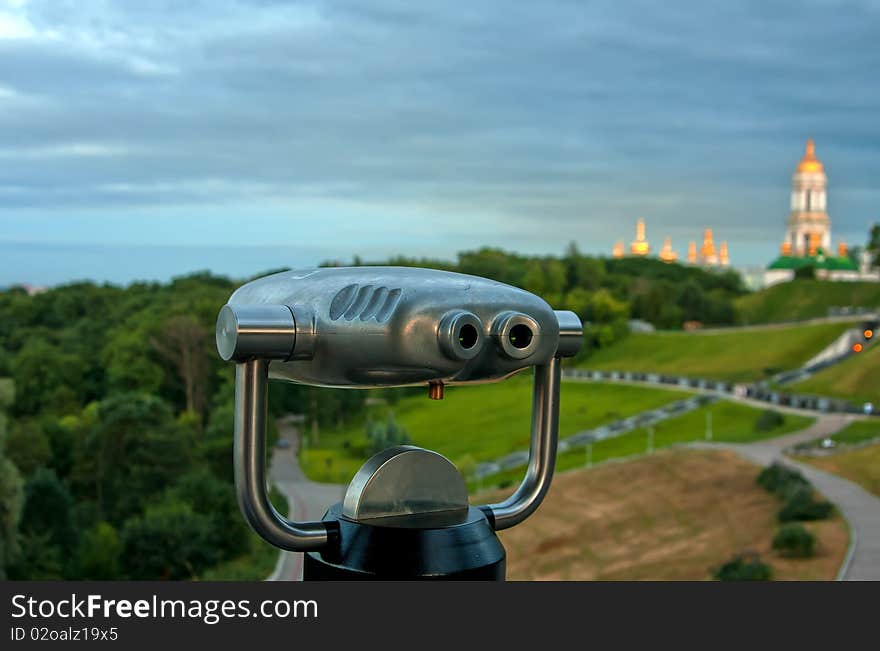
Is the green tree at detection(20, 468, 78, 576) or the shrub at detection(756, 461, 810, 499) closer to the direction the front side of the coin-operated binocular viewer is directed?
the green tree

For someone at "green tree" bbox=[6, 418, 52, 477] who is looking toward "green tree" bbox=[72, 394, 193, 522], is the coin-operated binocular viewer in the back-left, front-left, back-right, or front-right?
front-right

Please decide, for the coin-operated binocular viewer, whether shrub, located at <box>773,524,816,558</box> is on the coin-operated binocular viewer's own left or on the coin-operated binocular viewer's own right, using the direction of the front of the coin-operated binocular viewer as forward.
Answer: on the coin-operated binocular viewer's own right

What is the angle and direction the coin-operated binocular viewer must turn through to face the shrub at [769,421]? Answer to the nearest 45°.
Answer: approximately 45° to its right

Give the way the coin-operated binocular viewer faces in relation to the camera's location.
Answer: facing away from the viewer and to the left of the viewer

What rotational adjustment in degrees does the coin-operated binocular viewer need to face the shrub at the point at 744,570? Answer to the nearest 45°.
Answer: approximately 45° to its right

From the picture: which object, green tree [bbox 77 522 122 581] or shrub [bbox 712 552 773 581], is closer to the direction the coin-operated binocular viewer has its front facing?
the green tree

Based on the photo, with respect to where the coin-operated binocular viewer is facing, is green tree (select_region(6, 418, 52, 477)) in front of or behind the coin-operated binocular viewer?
in front
